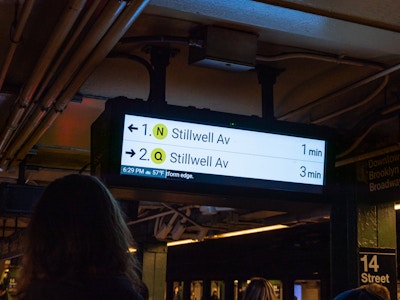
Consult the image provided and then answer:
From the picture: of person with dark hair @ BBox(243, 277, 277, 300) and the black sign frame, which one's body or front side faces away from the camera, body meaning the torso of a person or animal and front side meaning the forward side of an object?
the person with dark hair

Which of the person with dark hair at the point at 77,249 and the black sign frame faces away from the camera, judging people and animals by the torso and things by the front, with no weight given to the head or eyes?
the person with dark hair

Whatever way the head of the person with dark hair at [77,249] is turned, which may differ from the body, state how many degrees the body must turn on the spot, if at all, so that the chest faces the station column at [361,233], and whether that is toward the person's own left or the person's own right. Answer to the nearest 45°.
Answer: approximately 45° to the person's own right

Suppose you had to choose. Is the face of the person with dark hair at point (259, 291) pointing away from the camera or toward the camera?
away from the camera

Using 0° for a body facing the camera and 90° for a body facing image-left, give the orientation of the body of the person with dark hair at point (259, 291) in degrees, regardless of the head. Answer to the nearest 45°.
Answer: approximately 180°

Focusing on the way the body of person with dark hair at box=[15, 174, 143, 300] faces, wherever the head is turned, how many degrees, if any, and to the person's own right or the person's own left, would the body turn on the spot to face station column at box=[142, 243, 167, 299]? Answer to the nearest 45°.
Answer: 0° — they already face it

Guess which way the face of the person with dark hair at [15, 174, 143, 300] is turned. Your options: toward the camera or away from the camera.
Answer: away from the camera

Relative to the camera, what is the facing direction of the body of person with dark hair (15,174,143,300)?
away from the camera

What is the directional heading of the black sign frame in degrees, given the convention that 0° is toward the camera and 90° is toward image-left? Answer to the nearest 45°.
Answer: approximately 315°
